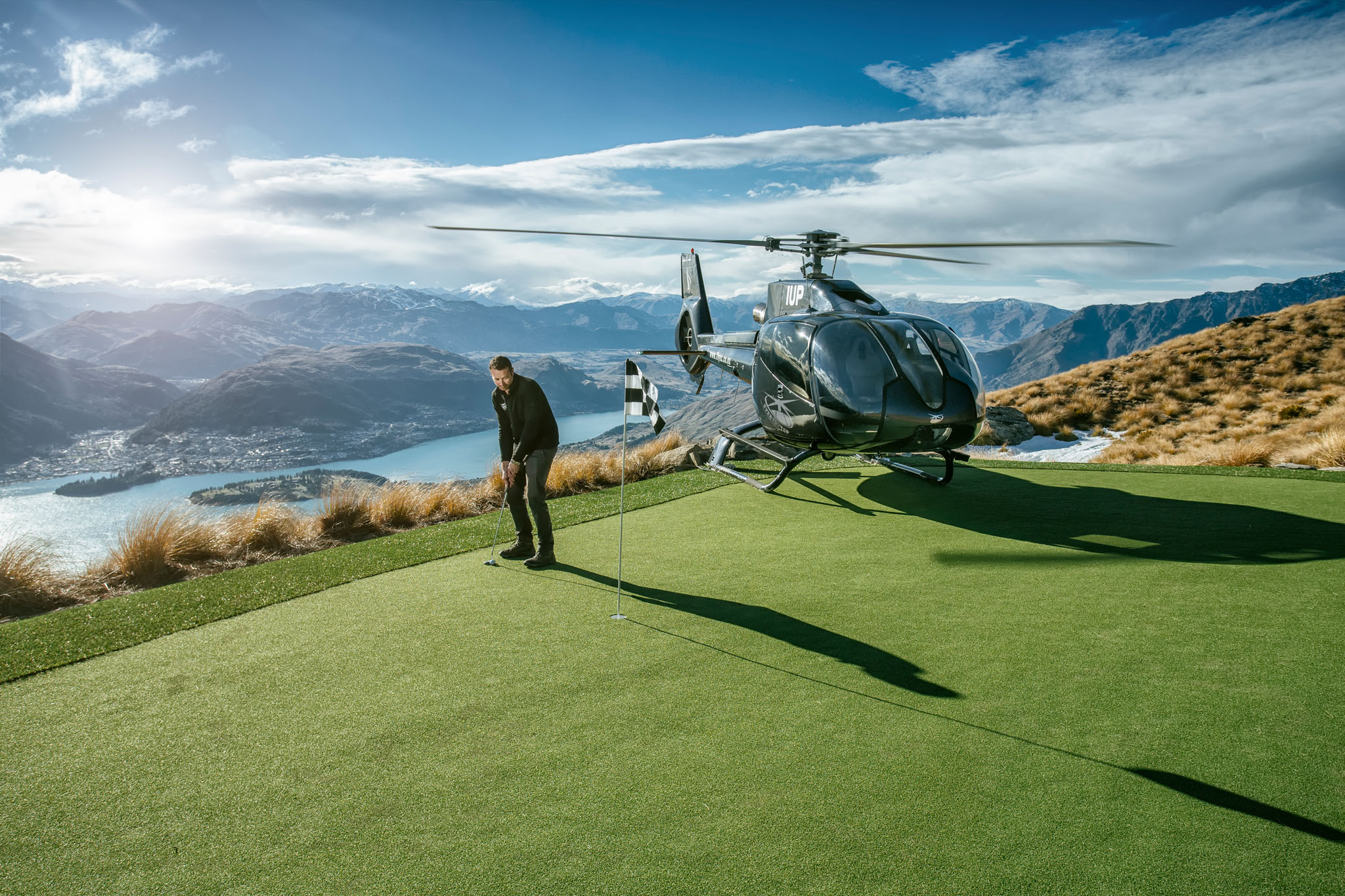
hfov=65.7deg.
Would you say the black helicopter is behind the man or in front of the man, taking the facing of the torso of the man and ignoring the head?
behind

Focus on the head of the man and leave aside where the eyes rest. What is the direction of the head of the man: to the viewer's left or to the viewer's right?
to the viewer's left

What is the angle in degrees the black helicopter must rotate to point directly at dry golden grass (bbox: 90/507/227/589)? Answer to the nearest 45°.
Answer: approximately 135° to its right

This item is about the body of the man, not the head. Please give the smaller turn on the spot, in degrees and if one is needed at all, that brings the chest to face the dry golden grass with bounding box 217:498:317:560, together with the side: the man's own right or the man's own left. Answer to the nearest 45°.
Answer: approximately 90° to the man's own right

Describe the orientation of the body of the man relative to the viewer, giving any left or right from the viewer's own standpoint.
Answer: facing the viewer and to the left of the viewer

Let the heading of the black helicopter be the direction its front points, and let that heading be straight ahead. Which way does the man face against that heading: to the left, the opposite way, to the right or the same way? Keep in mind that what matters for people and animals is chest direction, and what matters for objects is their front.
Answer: to the right

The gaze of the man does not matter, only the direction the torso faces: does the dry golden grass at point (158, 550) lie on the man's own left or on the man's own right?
on the man's own right

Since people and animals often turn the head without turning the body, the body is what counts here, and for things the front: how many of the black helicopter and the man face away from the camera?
0

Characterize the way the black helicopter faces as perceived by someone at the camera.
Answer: facing the viewer and to the right of the viewer
